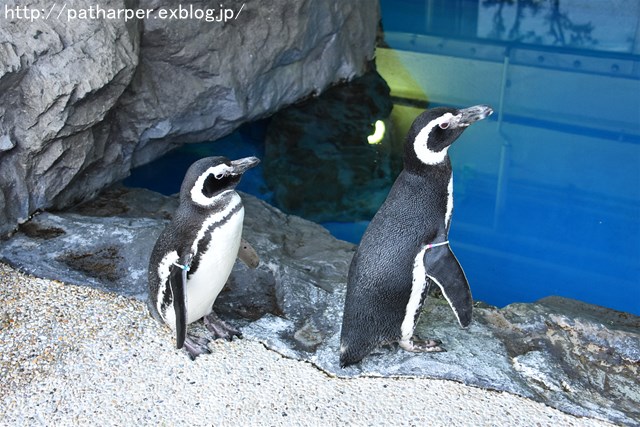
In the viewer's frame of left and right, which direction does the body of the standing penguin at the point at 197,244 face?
facing the viewer and to the right of the viewer

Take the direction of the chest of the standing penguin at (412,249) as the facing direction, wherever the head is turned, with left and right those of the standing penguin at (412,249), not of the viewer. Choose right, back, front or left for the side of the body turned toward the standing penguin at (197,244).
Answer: back

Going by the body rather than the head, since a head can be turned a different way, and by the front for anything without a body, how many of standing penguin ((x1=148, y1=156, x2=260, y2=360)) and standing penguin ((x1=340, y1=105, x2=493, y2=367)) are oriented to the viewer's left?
0

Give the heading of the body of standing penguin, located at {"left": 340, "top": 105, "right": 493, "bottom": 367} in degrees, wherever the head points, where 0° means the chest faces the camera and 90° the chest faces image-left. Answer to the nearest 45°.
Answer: approximately 270°

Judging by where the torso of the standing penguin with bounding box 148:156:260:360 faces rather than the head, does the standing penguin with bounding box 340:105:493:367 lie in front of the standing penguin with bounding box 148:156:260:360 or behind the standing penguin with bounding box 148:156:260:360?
in front
